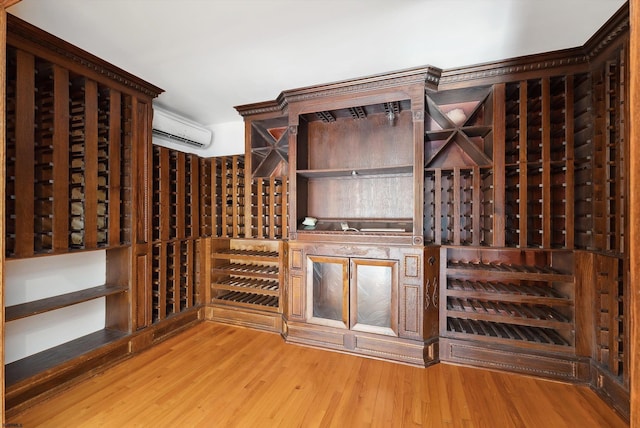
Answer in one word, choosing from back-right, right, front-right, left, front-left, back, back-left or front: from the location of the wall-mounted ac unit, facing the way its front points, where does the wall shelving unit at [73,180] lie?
right

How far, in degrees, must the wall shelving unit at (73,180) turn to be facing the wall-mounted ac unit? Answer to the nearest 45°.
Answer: approximately 90° to its left

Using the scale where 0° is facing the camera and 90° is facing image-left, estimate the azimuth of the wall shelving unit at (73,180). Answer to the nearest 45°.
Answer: approximately 315°

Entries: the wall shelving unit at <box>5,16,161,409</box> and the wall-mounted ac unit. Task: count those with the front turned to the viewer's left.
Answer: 0
